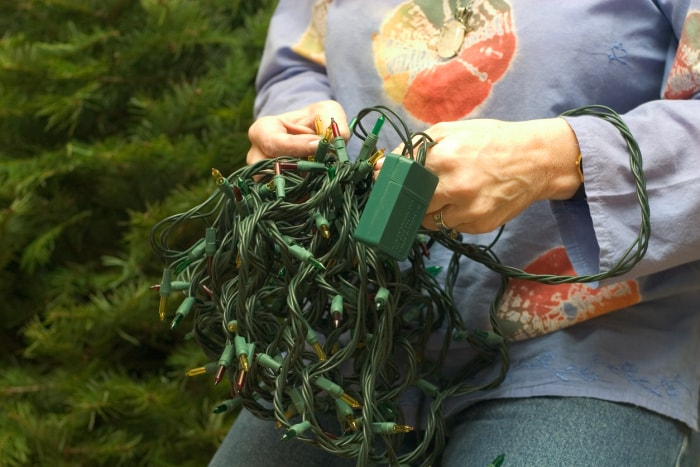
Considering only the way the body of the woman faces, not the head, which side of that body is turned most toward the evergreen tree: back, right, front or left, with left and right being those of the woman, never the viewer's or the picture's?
right

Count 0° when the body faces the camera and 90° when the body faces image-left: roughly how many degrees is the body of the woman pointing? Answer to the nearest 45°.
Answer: approximately 45°
